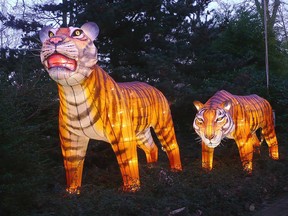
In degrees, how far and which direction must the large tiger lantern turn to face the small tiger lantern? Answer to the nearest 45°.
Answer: approximately 180°

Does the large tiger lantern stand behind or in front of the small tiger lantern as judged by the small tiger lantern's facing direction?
in front

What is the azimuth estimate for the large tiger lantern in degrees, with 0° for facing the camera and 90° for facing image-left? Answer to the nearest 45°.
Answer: approximately 45°

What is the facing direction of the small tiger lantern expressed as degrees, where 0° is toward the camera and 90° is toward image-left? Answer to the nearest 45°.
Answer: approximately 45°
